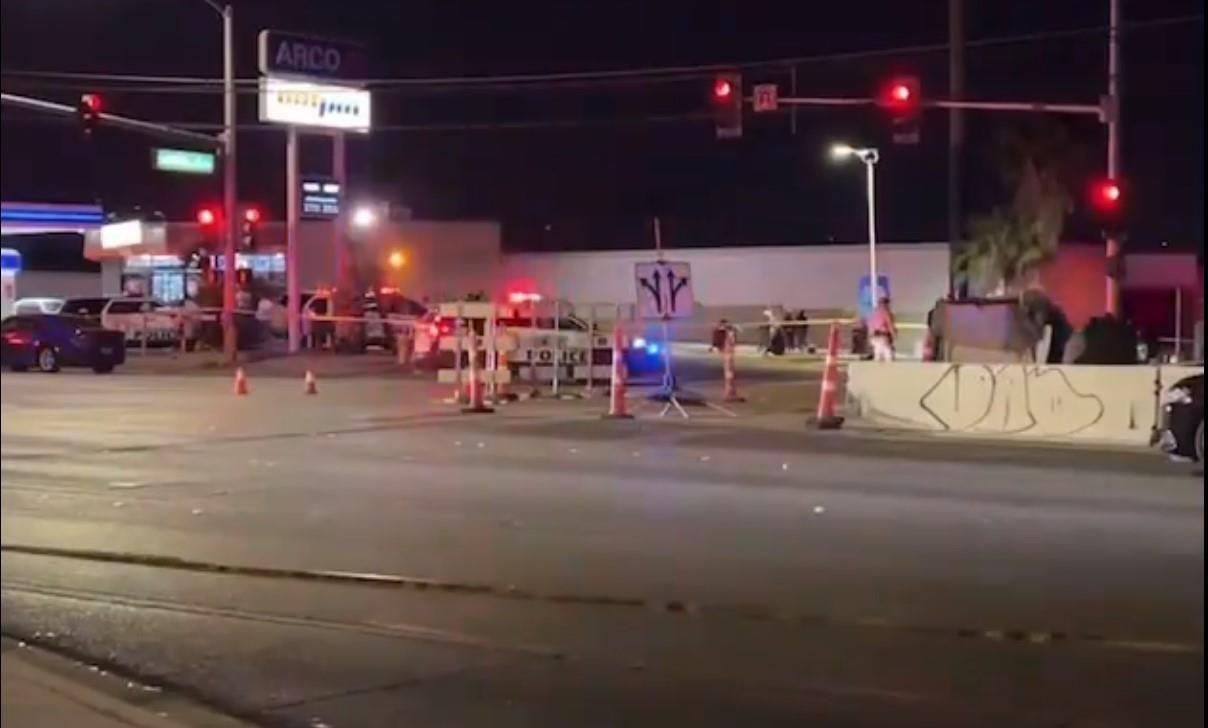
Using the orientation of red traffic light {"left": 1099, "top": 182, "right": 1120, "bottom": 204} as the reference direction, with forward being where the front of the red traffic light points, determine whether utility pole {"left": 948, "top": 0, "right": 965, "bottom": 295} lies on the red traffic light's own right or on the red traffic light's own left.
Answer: on the red traffic light's own right

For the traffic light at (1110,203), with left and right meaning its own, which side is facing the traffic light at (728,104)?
right

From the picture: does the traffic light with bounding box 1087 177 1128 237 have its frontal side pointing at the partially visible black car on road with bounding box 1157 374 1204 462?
yes

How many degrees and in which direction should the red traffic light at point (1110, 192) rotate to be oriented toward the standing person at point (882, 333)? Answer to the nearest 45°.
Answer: approximately 90° to its right

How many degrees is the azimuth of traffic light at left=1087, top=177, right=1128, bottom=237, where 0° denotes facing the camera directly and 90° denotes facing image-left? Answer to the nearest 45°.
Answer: approximately 0°
